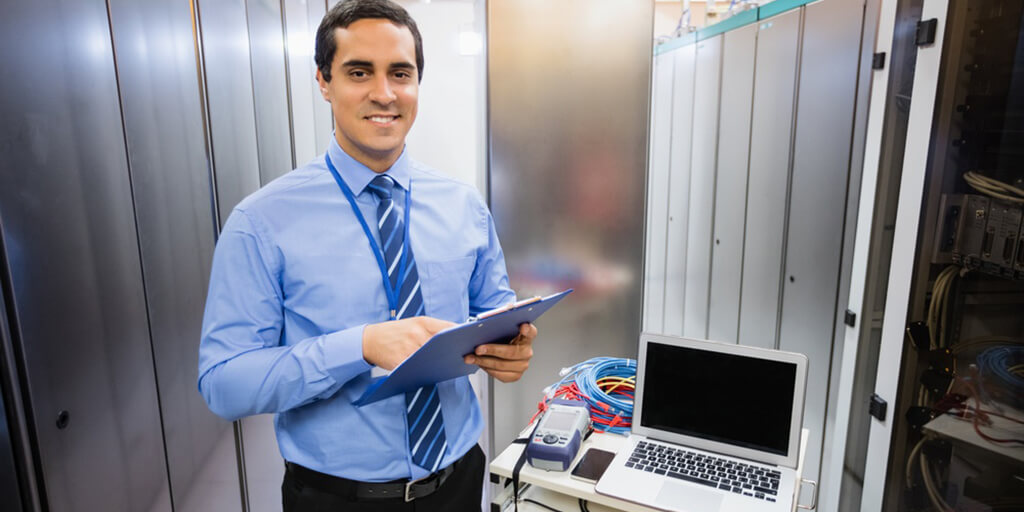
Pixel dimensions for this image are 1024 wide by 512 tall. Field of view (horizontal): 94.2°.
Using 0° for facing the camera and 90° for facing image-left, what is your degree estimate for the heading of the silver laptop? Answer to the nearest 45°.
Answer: approximately 0°

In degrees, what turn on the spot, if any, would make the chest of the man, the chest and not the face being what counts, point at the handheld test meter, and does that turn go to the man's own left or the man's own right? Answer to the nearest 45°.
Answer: approximately 45° to the man's own left

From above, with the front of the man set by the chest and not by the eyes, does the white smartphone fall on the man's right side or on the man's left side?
on the man's left side

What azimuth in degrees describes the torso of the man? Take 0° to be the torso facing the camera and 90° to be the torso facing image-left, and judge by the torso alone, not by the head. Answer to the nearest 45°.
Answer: approximately 315°

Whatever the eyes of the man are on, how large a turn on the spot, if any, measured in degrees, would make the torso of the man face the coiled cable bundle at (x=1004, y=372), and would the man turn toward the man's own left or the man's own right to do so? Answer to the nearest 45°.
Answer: approximately 45° to the man's own left
